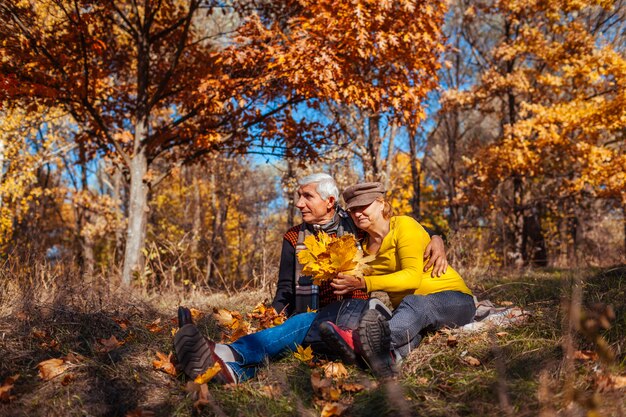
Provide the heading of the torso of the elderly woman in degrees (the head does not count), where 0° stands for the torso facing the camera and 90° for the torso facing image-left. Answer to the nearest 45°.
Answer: approximately 45°

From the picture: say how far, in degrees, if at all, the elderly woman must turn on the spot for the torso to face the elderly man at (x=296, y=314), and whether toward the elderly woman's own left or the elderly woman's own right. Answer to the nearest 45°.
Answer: approximately 45° to the elderly woman's own right

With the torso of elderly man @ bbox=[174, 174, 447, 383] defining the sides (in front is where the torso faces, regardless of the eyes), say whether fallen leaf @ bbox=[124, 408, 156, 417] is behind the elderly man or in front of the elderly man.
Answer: in front

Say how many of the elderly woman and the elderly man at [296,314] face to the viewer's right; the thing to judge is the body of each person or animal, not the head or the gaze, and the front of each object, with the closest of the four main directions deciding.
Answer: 0

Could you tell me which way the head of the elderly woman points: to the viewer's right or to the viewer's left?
to the viewer's left

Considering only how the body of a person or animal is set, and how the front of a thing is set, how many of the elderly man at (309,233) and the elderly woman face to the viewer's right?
0

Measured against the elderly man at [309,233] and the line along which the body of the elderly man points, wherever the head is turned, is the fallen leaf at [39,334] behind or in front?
in front

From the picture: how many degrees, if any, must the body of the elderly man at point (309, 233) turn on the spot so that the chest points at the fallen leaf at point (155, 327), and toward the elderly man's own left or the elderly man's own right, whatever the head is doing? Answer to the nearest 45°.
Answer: approximately 45° to the elderly man's own right

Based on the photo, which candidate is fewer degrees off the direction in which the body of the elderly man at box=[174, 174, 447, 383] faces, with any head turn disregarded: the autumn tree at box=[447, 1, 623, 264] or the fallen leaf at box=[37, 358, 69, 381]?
the fallen leaf

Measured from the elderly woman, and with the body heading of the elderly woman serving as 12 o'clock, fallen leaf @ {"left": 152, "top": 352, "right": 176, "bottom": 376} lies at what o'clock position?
The fallen leaf is roughly at 1 o'clock from the elderly woman.

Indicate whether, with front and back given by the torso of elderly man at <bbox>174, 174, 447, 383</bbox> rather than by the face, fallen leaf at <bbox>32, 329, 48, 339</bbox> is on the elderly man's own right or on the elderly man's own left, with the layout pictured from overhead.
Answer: on the elderly man's own right

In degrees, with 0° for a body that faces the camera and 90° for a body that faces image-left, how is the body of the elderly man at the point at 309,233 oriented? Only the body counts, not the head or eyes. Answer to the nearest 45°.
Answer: approximately 45°

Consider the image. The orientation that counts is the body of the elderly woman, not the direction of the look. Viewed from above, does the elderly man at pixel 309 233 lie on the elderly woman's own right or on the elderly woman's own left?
on the elderly woman's own right
